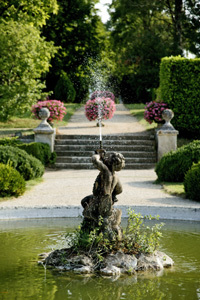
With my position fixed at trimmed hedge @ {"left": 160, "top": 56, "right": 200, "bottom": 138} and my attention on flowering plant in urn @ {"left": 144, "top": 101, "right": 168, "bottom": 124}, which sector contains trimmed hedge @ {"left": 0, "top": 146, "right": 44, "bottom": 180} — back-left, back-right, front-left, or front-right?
front-left

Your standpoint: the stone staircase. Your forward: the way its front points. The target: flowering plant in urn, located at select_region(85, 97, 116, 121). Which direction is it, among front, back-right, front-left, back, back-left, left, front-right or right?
back

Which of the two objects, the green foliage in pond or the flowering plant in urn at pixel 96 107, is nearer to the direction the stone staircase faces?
the green foliage in pond

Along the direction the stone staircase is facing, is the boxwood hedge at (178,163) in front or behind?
in front

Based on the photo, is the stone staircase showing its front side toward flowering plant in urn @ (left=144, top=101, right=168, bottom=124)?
no

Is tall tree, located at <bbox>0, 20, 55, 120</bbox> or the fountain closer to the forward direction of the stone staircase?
the fountain

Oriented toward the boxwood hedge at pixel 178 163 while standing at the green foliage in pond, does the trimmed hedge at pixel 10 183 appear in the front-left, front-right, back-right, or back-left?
front-left

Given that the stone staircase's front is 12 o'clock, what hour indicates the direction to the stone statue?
The stone statue is roughly at 12 o'clock from the stone staircase.

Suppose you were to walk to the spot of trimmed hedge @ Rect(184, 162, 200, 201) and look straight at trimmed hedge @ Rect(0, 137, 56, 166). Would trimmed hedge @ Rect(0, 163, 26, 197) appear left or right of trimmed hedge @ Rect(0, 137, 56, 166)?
left

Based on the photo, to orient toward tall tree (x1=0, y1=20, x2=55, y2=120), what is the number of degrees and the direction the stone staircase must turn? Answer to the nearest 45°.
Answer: approximately 135° to its right

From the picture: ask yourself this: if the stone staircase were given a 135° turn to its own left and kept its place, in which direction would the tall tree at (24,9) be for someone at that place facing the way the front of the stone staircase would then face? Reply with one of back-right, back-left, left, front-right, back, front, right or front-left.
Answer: left

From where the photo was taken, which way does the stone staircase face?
toward the camera

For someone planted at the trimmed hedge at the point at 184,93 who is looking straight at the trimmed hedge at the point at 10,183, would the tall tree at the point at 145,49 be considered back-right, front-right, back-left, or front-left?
back-right

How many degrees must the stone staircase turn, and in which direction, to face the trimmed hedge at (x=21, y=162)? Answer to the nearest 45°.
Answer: approximately 45° to its right

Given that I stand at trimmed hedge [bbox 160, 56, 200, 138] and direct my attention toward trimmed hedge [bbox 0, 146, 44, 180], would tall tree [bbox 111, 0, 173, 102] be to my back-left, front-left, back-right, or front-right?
back-right

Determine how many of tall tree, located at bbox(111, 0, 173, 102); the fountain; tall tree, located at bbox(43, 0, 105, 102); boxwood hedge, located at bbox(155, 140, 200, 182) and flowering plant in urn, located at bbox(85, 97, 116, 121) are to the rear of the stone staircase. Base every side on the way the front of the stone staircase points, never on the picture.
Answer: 3

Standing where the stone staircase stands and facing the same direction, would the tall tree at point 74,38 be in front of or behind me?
behind

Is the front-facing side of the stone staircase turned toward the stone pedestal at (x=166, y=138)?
no

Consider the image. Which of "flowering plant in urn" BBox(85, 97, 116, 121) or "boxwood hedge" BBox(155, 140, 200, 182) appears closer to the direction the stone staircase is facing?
the boxwood hedge

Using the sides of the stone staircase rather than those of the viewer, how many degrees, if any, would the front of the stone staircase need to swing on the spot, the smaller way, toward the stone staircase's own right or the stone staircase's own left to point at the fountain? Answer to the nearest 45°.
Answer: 0° — it already faces it

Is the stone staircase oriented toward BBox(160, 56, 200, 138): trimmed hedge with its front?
no
